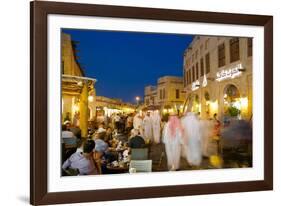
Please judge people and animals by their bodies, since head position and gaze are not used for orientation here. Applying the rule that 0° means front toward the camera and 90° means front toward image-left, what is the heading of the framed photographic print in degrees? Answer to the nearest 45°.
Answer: approximately 315°
